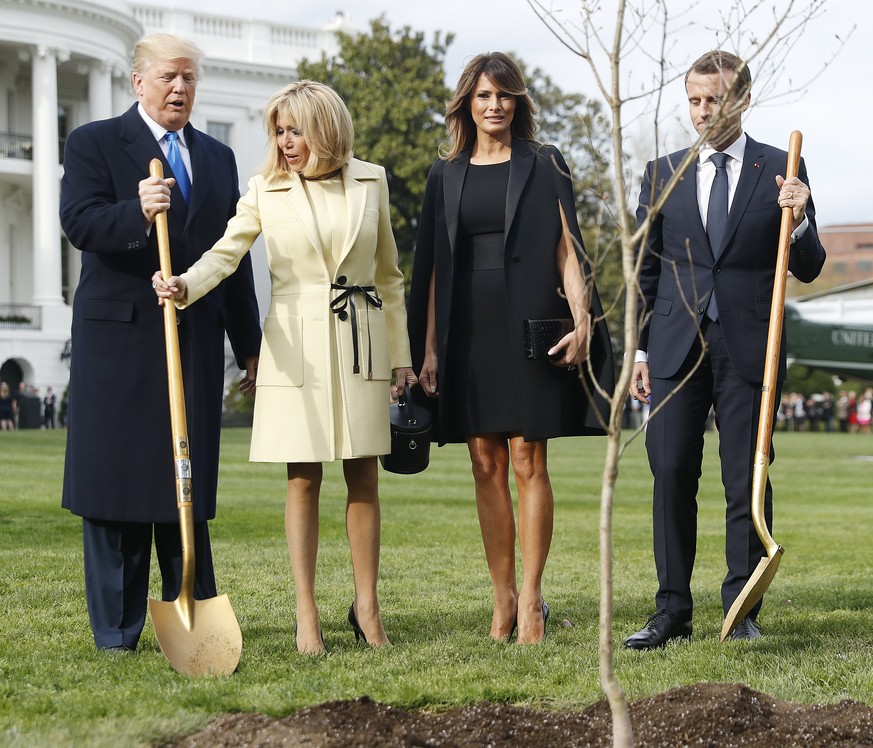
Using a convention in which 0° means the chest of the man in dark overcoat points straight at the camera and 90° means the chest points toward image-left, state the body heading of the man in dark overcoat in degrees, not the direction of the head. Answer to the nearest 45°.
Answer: approximately 315°

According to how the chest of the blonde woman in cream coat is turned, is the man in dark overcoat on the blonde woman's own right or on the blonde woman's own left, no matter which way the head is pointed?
on the blonde woman's own right

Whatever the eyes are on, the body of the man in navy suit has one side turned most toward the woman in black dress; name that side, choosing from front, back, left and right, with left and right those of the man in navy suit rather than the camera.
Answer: right

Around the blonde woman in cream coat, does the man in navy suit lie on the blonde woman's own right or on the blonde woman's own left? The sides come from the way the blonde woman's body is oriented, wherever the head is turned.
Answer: on the blonde woman's own left

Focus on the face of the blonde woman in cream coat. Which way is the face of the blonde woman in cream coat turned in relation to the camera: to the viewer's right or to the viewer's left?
to the viewer's left

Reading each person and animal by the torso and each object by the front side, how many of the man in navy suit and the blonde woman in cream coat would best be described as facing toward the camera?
2

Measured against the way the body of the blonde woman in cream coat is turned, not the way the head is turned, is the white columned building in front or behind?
behind

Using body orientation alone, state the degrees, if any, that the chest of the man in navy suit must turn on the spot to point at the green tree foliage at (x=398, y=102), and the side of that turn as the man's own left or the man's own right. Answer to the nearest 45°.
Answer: approximately 180°

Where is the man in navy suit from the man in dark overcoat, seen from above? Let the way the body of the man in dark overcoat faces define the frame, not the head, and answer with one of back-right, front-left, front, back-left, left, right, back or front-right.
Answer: front-left

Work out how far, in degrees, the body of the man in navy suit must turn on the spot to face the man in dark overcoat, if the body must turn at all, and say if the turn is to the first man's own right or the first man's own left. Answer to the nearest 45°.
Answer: approximately 90° to the first man's own right

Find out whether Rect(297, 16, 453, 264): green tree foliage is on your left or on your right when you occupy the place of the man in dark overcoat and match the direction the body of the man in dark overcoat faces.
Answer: on your left

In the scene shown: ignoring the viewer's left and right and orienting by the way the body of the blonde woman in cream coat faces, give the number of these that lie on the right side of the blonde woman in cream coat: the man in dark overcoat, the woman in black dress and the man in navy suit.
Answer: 1
